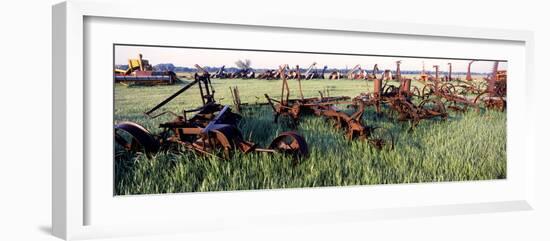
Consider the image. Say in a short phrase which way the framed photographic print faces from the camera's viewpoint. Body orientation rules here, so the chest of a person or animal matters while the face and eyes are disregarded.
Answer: facing the viewer and to the right of the viewer
